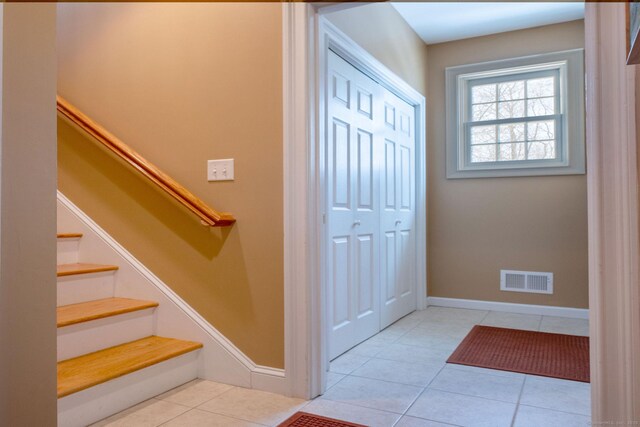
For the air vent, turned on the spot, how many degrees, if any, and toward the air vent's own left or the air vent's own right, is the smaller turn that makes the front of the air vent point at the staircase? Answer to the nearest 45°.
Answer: approximately 45° to the air vent's own right

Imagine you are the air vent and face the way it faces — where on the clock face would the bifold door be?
The bifold door is roughly at 1 o'clock from the air vent.

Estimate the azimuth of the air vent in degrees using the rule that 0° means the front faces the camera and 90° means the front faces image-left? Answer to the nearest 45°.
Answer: approximately 0°

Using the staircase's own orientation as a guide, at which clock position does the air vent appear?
The air vent is roughly at 10 o'clock from the staircase.

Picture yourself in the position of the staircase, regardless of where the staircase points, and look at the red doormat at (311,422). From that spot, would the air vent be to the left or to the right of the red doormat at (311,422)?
left

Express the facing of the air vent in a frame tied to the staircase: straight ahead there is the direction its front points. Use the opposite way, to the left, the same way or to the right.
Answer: to the right

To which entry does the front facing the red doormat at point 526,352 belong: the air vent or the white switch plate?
the air vent

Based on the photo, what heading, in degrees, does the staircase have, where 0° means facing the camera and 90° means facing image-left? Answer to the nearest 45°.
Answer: approximately 315°

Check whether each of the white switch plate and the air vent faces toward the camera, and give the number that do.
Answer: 2
